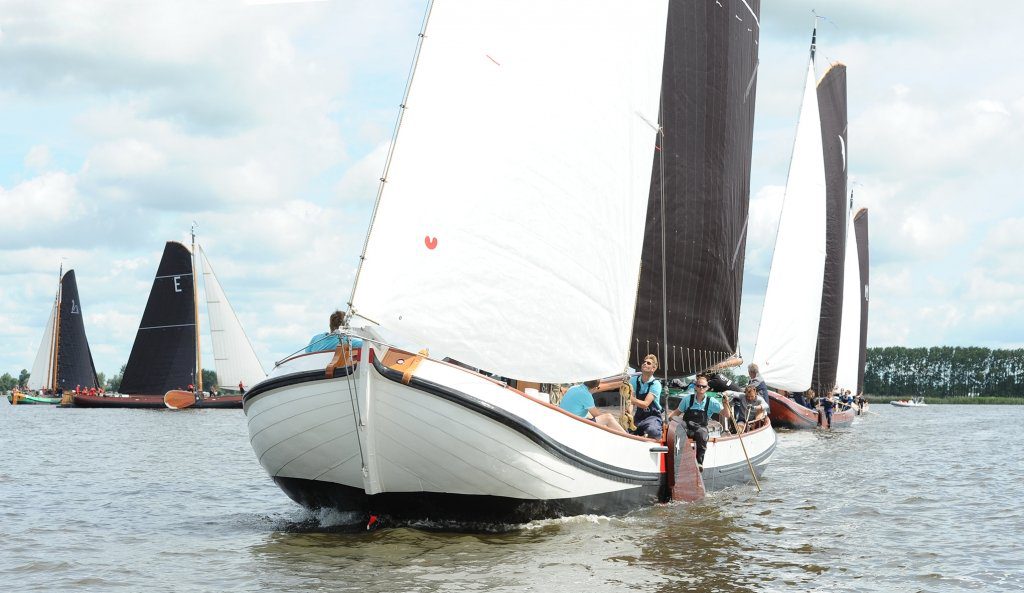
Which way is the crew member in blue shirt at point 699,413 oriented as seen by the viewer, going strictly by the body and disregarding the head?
toward the camera

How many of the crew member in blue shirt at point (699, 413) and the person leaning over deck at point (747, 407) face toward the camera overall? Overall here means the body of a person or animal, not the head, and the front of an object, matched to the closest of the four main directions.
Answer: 2

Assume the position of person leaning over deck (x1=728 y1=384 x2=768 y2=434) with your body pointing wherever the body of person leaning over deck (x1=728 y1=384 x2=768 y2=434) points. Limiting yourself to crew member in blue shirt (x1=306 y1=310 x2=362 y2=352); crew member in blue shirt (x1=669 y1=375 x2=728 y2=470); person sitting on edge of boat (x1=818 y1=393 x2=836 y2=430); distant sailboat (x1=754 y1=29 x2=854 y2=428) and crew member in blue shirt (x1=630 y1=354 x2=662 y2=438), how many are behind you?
2

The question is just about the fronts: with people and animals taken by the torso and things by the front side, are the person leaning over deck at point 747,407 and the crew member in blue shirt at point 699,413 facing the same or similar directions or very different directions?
same or similar directions

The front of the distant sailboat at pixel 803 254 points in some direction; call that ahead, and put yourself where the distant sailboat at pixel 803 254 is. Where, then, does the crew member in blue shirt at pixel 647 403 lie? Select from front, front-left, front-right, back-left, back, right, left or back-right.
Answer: front-left

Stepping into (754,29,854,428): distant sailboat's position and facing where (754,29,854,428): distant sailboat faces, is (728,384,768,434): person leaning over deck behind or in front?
in front

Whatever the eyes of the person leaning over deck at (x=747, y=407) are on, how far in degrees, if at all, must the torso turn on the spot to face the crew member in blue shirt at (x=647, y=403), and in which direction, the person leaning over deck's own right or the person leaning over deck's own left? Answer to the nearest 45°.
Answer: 0° — they already face them

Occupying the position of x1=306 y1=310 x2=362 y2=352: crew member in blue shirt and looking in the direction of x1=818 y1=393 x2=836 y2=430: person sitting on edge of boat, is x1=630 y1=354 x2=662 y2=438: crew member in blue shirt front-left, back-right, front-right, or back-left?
front-right

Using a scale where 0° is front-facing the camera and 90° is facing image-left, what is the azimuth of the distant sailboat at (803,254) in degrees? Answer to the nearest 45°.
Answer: approximately 45°

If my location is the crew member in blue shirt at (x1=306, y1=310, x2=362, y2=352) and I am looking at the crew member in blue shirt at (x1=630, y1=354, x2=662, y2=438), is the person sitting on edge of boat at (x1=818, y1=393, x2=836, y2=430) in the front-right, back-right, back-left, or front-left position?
front-left

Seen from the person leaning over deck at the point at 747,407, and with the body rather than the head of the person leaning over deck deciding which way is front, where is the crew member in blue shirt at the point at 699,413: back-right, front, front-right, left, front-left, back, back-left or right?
front

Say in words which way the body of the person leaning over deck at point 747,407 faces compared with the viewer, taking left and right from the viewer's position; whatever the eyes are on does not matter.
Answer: facing the viewer

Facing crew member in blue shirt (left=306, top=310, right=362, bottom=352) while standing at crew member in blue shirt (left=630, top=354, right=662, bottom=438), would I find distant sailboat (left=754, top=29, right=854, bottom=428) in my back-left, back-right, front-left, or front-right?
back-right

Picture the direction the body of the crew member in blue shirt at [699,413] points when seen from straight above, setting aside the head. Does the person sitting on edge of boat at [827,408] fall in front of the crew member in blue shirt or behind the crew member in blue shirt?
behind
